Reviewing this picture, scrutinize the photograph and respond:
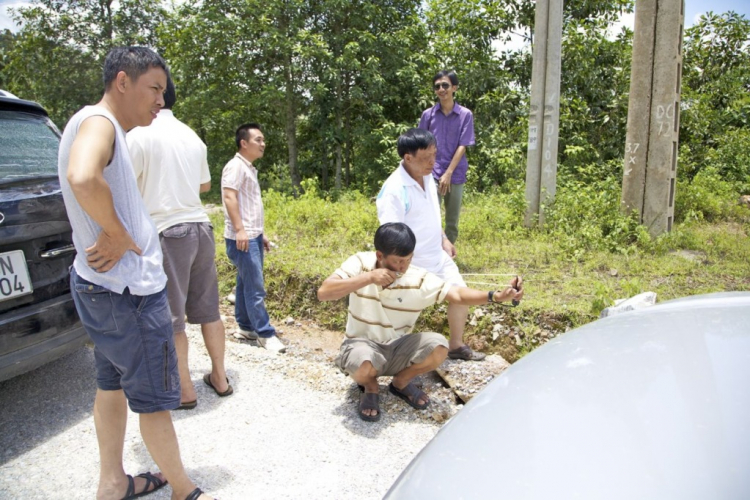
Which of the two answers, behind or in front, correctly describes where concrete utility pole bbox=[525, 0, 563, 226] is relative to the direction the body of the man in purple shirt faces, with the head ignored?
behind

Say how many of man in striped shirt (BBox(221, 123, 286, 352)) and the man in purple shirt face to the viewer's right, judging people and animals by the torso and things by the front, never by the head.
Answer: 1

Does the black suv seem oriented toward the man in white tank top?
no

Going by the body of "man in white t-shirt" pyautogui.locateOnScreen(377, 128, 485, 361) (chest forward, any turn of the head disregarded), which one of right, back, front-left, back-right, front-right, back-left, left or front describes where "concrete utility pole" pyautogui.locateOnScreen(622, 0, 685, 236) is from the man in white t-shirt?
left

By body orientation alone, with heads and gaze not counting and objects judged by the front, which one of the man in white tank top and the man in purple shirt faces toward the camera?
the man in purple shirt

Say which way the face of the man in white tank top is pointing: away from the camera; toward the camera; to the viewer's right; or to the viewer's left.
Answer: to the viewer's right

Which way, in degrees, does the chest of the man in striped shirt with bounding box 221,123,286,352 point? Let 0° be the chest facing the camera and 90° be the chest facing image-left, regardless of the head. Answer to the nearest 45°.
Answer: approximately 270°

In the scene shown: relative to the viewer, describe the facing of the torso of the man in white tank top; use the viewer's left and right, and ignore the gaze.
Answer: facing to the right of the viewer

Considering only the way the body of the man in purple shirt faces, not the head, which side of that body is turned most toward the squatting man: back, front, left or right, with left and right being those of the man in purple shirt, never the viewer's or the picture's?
front

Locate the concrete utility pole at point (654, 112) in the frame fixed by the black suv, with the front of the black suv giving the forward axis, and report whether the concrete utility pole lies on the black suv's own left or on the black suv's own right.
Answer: on the black suv's own right

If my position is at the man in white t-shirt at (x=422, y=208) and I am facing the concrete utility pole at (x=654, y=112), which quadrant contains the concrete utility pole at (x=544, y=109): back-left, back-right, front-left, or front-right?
front-left

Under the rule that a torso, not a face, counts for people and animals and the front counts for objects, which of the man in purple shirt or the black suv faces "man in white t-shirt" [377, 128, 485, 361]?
the man in purple shirt

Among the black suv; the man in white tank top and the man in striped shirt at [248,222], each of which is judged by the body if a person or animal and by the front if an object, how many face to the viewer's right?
2

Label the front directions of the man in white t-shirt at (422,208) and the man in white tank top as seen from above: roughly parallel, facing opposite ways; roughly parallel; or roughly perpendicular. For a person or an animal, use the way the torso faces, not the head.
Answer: roughly perpendicular

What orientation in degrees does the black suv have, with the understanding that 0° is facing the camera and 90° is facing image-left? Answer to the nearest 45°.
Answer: approximately 135°

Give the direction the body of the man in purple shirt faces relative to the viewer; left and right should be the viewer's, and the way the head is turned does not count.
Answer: facing the viewer
